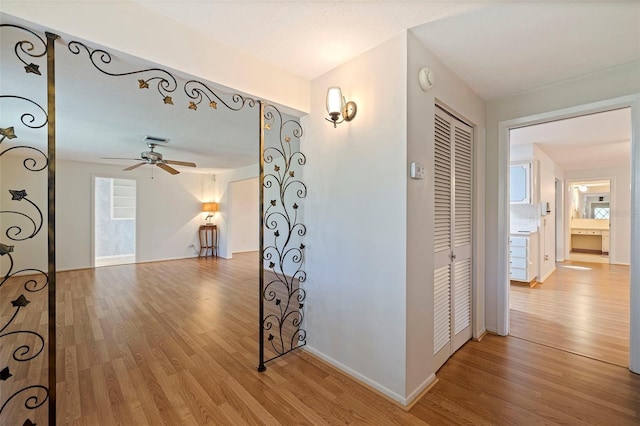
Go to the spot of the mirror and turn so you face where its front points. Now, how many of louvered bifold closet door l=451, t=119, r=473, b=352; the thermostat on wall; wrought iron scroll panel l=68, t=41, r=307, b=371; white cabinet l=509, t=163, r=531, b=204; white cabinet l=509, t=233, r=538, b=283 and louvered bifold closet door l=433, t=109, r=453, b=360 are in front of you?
6

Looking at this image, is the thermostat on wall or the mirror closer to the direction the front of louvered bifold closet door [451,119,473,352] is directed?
the thermostat on wall

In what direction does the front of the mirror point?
toward the camera

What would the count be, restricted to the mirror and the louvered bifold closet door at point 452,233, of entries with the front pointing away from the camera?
0

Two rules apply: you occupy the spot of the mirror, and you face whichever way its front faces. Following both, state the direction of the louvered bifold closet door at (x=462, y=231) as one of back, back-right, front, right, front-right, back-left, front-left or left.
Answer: front

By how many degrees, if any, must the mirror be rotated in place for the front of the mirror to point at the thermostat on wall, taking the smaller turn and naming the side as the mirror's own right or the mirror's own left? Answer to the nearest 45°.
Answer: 0° — it already faces it

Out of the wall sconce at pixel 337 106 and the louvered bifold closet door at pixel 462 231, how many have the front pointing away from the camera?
0

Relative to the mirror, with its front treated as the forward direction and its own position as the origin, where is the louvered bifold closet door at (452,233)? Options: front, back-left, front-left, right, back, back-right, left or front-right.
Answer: front

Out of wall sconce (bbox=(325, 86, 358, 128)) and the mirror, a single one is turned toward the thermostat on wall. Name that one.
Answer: the mirror

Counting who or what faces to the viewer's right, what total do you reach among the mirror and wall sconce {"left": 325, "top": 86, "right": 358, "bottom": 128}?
0

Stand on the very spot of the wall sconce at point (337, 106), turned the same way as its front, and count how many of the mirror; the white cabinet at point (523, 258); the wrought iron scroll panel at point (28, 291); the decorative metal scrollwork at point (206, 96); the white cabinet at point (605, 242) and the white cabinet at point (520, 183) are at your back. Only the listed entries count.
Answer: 4
